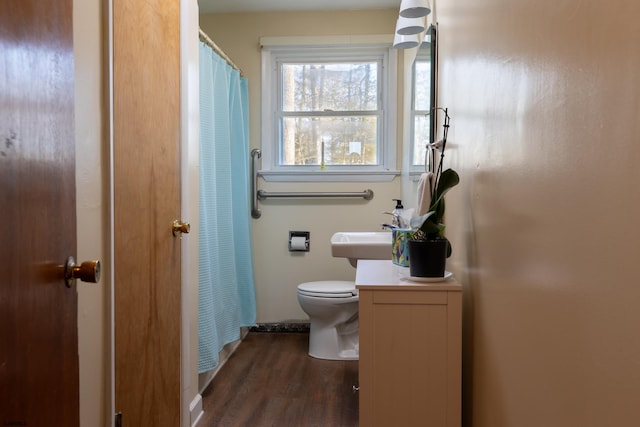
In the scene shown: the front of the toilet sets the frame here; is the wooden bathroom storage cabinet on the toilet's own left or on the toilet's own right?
on the toilet's own left

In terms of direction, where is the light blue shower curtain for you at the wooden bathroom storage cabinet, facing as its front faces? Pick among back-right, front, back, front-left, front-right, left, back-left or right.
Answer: front-right

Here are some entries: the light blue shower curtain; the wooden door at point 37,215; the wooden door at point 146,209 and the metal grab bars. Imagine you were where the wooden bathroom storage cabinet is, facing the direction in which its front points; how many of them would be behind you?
0

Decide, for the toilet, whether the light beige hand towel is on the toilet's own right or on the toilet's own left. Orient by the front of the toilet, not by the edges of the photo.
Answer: on the toilet's own left

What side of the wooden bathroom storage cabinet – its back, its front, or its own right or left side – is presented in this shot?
left
